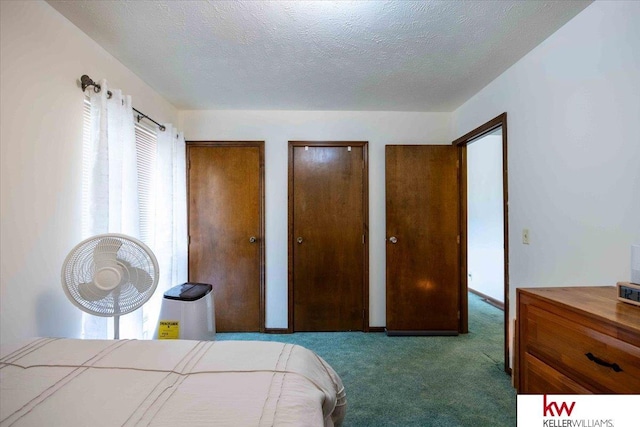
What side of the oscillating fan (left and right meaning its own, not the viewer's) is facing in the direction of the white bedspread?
front

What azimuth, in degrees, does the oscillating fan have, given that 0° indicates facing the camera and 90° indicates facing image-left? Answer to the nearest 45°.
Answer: approximately 0°

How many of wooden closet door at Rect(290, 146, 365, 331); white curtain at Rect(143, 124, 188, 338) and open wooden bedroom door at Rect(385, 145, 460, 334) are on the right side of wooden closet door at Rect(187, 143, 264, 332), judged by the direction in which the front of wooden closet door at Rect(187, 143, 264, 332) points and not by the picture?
1

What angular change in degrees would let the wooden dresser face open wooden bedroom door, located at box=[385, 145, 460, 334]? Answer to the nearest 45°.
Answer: approximately 90° to its right

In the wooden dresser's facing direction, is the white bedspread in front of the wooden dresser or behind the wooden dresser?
in front

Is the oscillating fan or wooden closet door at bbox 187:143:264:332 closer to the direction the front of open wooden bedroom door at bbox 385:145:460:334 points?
the oscillating fan

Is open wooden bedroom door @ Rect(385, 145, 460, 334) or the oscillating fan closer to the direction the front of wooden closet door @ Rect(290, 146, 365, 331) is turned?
the oscillating fan

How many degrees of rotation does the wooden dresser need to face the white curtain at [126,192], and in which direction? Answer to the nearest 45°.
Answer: approximately 45° to its right

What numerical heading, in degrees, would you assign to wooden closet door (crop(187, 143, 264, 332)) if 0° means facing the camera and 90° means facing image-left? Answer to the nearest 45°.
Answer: approximately 0°

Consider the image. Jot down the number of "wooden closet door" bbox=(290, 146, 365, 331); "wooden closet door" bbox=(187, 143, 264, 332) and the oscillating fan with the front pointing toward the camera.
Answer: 3

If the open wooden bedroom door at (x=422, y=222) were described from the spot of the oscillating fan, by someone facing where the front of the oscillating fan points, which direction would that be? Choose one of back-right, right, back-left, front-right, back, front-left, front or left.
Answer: left

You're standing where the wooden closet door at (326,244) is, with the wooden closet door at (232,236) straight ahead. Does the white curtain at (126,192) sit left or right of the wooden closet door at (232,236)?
left

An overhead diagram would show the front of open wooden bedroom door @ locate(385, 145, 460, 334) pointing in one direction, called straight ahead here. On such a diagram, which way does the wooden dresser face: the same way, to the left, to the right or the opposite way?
to the right
